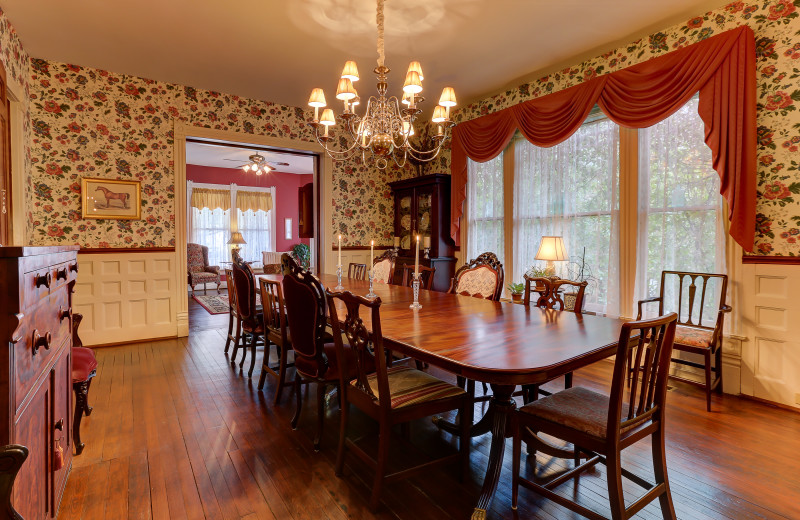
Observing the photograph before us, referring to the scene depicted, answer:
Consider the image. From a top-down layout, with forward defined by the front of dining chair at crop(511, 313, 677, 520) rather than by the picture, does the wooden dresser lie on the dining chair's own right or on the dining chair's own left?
on the dining chair's own left

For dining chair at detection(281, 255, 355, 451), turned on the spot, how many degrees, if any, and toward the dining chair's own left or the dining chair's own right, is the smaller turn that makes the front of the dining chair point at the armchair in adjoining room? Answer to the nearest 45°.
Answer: approximately 45° to the dining chair's own left

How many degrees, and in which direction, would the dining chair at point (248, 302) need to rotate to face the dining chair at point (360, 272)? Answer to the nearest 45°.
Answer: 0° — it already faces it

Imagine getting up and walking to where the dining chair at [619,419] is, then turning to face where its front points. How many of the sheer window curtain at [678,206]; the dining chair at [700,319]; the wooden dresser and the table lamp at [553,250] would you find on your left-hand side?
1

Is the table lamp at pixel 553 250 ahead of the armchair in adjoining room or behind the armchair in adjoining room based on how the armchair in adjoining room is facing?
ahead

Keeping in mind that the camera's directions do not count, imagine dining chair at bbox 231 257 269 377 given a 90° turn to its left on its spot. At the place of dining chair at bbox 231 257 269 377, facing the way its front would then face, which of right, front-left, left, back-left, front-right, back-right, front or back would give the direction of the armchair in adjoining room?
front-right

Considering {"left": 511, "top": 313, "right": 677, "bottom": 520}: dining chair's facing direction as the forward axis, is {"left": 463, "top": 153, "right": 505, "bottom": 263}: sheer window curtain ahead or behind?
ahead

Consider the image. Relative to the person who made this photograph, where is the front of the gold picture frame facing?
facing the viewer

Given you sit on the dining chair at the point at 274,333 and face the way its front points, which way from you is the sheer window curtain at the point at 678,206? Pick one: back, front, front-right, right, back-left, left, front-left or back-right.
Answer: front-right

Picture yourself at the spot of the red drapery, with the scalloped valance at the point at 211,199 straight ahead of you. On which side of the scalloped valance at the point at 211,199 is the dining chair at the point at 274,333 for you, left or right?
left

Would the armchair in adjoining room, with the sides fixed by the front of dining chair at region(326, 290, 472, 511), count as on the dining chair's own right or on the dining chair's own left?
on the dining chair's own left

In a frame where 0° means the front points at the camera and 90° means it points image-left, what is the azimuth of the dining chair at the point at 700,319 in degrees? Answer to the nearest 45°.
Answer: approximately 45°
